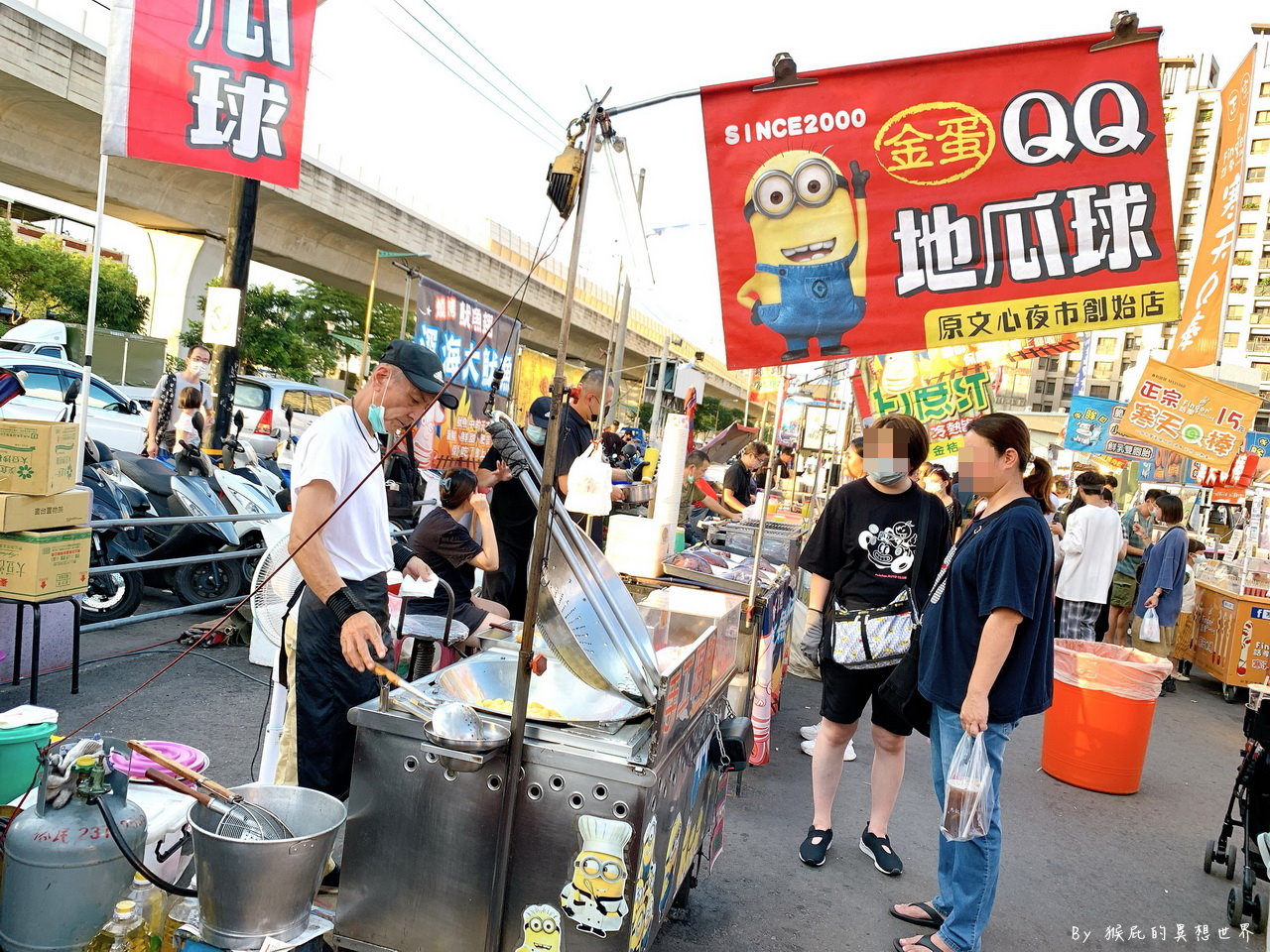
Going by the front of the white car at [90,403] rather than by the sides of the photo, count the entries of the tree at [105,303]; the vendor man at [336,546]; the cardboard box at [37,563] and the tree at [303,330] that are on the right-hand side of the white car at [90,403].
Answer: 2

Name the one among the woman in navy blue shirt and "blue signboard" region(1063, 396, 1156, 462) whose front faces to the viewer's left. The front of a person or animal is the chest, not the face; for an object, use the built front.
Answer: the woman in navy blue shirt

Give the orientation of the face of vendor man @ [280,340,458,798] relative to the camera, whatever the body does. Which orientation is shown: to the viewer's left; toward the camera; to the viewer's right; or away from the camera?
to the viewer's right

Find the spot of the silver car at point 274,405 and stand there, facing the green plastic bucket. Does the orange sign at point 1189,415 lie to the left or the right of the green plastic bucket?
left

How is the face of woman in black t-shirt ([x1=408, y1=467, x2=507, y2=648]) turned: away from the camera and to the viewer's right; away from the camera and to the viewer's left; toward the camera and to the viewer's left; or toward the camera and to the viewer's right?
away from the camera and to the viewer's right

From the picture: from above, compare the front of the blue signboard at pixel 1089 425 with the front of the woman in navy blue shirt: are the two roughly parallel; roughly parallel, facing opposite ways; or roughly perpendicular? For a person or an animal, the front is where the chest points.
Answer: roughly perpendicular

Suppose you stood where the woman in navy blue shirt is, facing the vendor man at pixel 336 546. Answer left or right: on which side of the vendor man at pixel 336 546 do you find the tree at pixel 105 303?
right

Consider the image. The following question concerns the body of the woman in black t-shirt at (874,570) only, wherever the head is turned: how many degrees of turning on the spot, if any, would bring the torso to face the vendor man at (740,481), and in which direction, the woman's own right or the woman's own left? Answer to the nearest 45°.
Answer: approximately 180°

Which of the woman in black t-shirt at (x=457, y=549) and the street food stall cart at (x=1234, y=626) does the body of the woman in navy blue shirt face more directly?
the woman in black t-shirt

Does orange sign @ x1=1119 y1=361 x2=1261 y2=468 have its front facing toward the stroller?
yes

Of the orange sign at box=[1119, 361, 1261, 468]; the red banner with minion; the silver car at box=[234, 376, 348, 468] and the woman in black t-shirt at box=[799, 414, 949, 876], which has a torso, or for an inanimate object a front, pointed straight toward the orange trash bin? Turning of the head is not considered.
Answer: the orange sign

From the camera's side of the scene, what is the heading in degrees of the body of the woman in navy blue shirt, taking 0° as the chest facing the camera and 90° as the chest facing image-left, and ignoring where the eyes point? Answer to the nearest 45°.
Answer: approximately 90°

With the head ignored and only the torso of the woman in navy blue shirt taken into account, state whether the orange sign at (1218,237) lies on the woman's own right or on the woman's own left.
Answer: on the woman's own right
